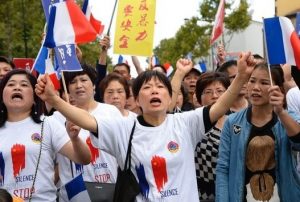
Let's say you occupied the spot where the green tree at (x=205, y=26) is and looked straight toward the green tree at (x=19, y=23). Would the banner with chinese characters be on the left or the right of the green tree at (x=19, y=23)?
left

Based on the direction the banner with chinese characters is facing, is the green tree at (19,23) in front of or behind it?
behind

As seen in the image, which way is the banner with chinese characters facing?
toward the camera

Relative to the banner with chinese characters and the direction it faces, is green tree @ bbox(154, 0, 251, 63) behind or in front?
behind
